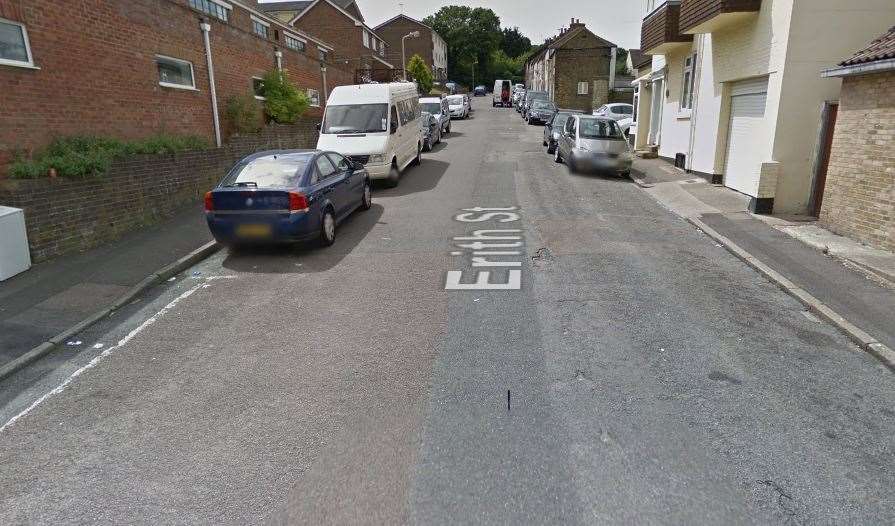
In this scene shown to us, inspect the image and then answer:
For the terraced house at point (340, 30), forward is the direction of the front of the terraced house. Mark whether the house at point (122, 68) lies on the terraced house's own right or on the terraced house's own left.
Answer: on the terraced house's own right

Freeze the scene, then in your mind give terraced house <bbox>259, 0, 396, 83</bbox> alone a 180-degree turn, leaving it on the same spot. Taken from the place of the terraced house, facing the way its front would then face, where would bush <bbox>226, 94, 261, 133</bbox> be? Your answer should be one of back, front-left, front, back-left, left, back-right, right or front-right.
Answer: left

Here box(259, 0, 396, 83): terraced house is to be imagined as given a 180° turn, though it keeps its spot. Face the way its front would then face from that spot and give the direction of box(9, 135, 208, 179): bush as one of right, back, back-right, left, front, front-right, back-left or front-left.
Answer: left

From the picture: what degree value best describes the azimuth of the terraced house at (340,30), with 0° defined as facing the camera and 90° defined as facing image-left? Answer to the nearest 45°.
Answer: approximately 270°

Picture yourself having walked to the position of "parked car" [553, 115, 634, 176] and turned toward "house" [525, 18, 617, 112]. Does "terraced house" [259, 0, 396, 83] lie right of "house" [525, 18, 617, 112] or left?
left

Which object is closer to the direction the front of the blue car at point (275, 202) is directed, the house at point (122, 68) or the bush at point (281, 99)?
the bush

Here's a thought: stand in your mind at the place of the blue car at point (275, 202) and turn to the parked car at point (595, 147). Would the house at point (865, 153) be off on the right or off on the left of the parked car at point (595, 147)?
right

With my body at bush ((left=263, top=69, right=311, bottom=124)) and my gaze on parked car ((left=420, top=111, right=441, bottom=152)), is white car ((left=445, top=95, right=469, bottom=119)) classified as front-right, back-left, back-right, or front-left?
front-left

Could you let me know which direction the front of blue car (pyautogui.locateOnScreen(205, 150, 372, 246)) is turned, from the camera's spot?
facing away from the viewer and to the right of the viewer

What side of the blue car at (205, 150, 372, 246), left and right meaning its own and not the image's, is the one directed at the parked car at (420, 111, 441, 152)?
front

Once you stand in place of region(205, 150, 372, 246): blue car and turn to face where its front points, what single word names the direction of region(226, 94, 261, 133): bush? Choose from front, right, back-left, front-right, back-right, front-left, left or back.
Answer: front-left

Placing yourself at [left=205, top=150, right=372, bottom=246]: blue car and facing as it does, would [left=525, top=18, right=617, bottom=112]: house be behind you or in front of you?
in front

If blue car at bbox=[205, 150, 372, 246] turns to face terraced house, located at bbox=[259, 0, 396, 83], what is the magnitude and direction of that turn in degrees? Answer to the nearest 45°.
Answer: approximately 45° to its left

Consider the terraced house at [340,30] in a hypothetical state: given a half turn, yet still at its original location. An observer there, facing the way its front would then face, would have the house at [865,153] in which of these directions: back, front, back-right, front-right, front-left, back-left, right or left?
left

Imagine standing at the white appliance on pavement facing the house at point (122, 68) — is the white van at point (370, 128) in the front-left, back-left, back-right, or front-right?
front-right

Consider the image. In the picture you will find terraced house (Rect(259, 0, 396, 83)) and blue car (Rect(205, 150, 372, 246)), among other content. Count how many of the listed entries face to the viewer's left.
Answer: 0

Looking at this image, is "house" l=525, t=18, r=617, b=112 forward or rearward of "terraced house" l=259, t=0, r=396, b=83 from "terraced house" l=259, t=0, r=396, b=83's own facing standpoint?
forward

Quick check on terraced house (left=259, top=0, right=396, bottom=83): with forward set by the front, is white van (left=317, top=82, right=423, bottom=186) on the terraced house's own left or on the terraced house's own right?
on the terraced house's own right
